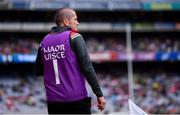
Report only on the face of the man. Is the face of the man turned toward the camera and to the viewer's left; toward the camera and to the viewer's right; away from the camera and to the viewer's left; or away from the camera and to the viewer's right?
away from the camera and to the viewer's right

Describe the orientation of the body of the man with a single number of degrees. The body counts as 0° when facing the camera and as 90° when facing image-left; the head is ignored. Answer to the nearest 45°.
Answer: approximately 225°
